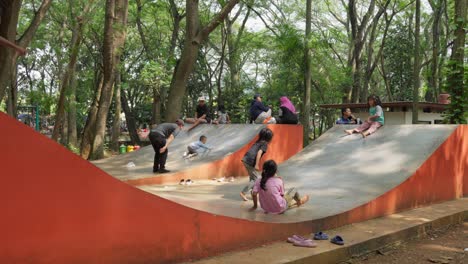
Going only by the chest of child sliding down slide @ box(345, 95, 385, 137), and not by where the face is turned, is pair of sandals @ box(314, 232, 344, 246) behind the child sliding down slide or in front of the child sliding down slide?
in front

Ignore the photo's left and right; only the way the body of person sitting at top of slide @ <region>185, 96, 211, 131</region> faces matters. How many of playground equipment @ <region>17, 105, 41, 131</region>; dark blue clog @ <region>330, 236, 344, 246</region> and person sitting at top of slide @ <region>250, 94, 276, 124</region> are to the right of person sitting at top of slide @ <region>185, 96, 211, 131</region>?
1

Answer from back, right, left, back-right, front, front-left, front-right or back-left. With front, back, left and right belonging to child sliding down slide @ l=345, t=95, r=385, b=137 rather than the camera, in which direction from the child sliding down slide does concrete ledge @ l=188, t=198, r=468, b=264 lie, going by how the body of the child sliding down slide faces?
front-left

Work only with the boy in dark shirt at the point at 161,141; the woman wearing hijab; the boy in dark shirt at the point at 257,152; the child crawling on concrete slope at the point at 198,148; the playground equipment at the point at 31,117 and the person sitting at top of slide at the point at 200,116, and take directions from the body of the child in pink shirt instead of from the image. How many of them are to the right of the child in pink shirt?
0

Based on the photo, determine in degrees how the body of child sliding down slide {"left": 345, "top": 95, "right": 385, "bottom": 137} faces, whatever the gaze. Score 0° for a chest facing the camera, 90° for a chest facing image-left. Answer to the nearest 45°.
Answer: approximately 45°

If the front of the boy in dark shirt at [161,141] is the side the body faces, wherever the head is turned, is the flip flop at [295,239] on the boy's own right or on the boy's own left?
on the boy's own right

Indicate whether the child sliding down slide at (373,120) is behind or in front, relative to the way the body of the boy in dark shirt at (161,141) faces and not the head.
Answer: in front

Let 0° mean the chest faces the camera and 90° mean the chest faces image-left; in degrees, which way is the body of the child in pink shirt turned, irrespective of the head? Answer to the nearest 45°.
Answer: approximately 225°

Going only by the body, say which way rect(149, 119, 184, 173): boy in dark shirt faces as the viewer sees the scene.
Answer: to the viewer's right

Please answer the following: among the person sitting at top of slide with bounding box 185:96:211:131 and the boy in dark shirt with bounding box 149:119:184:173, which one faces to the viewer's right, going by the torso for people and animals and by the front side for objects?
the boy in dark shirt

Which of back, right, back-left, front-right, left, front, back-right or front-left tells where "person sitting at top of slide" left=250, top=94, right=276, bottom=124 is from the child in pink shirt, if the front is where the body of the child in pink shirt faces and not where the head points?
front-left

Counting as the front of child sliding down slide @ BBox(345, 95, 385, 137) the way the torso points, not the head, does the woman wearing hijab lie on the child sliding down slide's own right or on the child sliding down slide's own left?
on the child sliding down slide's own right

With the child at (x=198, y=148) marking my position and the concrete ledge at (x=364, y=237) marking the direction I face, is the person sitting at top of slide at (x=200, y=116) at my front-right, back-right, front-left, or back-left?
back-left

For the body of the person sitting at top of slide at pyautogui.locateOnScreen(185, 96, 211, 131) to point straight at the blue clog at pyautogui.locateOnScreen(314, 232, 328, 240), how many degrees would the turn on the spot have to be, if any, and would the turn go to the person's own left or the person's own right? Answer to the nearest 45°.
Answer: approximately 45° to the person's own left

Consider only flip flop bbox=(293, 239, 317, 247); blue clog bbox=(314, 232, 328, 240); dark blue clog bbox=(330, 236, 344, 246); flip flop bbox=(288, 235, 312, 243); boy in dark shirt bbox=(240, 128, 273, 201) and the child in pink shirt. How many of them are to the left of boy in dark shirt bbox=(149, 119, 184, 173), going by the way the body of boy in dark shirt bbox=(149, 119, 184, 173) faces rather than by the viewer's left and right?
0

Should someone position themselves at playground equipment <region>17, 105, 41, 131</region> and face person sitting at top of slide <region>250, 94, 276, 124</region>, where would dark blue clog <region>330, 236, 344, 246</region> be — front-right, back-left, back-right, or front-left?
front-right

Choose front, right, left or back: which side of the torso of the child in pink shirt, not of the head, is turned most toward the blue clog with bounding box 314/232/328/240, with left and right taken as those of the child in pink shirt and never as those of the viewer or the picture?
right

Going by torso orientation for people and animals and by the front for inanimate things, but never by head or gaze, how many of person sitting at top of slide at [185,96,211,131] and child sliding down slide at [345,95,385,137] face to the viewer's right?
0
